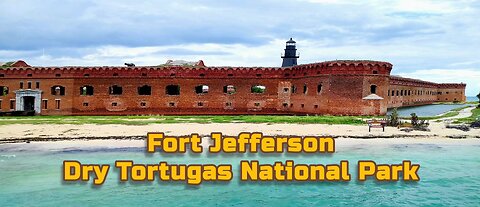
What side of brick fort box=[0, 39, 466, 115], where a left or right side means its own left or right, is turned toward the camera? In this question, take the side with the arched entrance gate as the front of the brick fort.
front

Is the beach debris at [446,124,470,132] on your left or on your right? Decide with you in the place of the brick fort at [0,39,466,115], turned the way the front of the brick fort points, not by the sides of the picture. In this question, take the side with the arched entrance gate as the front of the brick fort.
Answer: on your left
